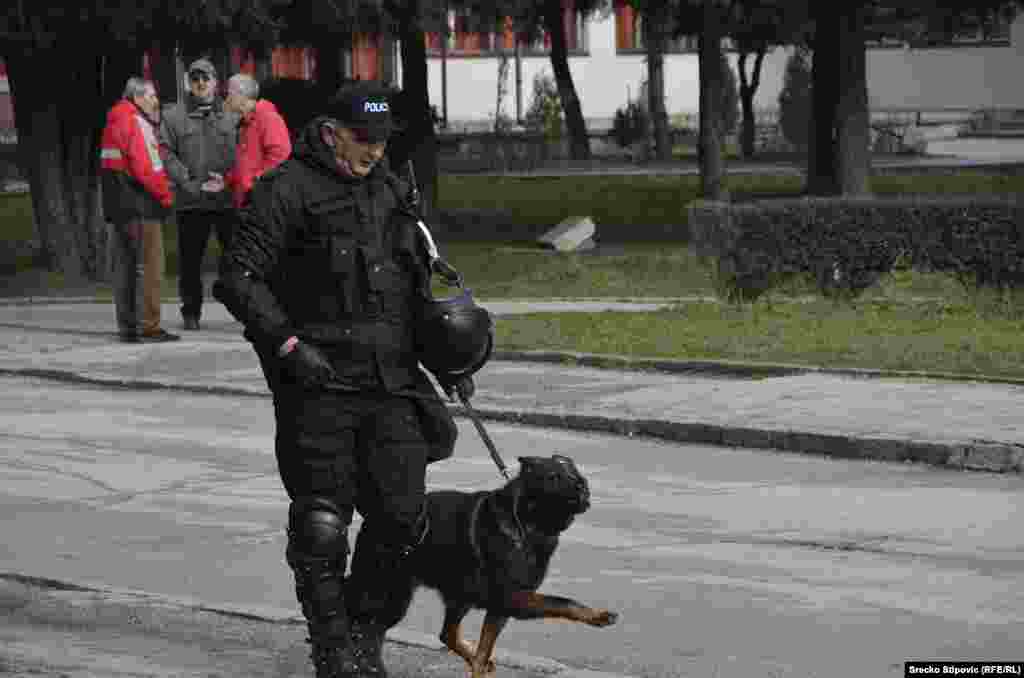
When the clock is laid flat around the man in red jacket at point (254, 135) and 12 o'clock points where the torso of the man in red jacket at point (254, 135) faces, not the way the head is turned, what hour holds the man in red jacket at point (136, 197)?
the man in red jacket at point (136, 197) is roughly at 1 o'clock from the man in red jacket at point (254, 135).

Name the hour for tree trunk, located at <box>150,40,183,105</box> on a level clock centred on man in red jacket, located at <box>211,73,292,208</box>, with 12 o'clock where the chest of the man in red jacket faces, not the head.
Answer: The tree trunk is roughly at 3 o'clock from the man in red jacket.

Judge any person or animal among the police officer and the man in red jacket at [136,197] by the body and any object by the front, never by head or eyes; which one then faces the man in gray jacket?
the man in red jacket

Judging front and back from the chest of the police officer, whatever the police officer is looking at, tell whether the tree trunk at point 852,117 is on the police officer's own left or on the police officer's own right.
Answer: on the police officer's own left

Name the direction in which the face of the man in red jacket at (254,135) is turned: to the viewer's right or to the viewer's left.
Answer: to the viewer's left

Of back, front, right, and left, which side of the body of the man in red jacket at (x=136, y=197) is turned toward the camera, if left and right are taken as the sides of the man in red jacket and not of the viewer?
right

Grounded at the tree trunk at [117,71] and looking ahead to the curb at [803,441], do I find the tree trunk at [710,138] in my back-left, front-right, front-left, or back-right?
back-left

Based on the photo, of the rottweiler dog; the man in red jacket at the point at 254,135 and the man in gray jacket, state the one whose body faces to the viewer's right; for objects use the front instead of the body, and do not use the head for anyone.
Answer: the rottweiler dog

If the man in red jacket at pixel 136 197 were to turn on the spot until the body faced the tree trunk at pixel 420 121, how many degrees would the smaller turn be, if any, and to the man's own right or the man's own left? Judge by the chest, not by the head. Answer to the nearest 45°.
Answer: approximately 90° to the man's own left

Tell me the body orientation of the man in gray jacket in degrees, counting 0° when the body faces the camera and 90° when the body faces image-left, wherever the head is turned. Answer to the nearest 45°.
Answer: approximately 0°

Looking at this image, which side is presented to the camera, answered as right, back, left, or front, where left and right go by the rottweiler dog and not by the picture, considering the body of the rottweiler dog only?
right

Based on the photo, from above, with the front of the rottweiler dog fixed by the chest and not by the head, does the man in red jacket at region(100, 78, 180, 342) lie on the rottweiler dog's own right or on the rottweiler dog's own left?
on the rottweiler dog's own left

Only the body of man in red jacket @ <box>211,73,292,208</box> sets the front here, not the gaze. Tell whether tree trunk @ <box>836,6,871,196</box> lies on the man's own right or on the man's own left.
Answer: on the man's own right
